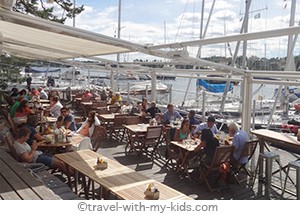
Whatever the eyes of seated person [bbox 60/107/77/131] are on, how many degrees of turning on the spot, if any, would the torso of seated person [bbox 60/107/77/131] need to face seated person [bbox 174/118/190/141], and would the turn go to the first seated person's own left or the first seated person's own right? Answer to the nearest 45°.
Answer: approximately 90° to the first seated person's own left

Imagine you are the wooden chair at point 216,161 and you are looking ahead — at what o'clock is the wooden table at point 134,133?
The wooden table is roughly at 12 o'clock from the wooden chair.

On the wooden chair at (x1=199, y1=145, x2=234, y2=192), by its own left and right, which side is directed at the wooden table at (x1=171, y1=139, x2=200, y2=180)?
front

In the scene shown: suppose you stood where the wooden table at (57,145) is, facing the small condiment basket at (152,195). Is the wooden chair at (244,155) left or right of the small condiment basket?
left

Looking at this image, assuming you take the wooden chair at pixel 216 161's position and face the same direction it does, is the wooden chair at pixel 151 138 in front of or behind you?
in front

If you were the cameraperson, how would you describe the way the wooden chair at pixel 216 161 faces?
facing away from the viewer and to the left of the viewer

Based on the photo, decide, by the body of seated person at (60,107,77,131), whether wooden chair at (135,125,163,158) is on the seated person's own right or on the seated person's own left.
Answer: on the seated person's own left

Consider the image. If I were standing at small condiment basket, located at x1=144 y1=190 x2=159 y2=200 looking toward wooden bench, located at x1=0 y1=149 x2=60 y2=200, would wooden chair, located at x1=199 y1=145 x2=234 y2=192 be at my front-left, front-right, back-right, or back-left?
back-right

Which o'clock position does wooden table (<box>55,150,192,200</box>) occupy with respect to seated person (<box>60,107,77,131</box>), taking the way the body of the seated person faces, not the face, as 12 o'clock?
The wooden table is roughly at 10 o'clock from the seated person.

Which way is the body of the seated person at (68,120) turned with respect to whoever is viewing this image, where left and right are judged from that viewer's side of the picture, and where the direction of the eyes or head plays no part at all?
facing the viewer and to the left of the viewer

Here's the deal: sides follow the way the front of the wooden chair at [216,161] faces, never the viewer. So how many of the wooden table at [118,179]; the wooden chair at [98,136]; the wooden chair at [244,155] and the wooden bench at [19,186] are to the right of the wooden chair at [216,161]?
1

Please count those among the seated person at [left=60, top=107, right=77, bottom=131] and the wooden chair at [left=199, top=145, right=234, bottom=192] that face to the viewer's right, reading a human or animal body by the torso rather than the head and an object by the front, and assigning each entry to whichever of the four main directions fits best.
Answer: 0

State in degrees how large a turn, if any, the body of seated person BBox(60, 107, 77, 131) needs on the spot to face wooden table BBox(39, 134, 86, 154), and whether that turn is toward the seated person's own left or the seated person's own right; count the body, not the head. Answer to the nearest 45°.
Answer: approximately 45° to the seated person's own left

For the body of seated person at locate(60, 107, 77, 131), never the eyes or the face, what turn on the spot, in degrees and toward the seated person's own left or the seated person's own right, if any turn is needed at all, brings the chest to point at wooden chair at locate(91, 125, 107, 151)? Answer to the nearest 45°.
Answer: approximately 90° to the seated person's own left
